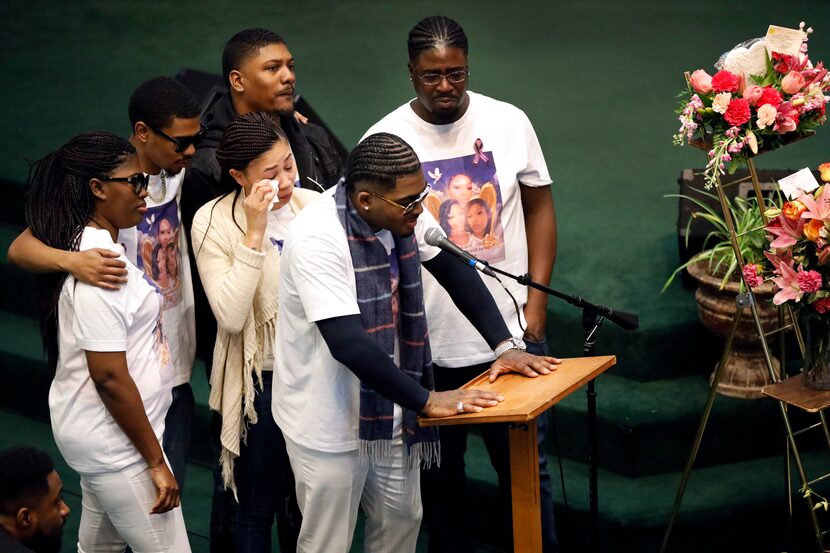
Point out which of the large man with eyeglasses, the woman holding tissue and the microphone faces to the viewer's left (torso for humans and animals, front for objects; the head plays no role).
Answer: the microphone

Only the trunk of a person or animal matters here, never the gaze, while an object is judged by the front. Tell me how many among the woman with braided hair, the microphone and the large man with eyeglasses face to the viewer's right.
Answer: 1

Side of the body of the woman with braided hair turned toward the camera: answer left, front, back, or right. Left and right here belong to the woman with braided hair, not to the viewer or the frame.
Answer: right

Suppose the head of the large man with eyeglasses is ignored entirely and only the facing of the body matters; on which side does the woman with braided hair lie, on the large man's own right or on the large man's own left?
on the large man's own right

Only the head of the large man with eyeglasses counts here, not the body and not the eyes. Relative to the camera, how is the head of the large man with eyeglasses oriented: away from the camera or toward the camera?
toward the camera

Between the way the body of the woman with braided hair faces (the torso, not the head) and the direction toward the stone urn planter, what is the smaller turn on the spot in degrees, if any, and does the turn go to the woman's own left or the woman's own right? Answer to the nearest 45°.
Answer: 0° — they already face it

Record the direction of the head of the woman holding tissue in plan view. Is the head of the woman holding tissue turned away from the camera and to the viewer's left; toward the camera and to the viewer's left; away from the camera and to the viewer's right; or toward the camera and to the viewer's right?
toward the camera and to the viewer's right

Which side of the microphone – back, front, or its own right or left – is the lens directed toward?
left

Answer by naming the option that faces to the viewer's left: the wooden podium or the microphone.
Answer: the microphone

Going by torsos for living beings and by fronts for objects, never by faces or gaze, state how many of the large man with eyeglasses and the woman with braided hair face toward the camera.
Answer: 1

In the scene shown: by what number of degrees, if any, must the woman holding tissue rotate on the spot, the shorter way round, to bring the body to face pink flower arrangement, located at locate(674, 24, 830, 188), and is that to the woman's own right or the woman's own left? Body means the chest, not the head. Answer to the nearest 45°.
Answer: approximately 45° to the woman's own left

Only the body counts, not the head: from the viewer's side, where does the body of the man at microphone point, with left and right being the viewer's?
facing the viewer and to the right of the viewer

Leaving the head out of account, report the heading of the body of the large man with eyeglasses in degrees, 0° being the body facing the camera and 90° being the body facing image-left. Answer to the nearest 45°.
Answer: approximately 0°
